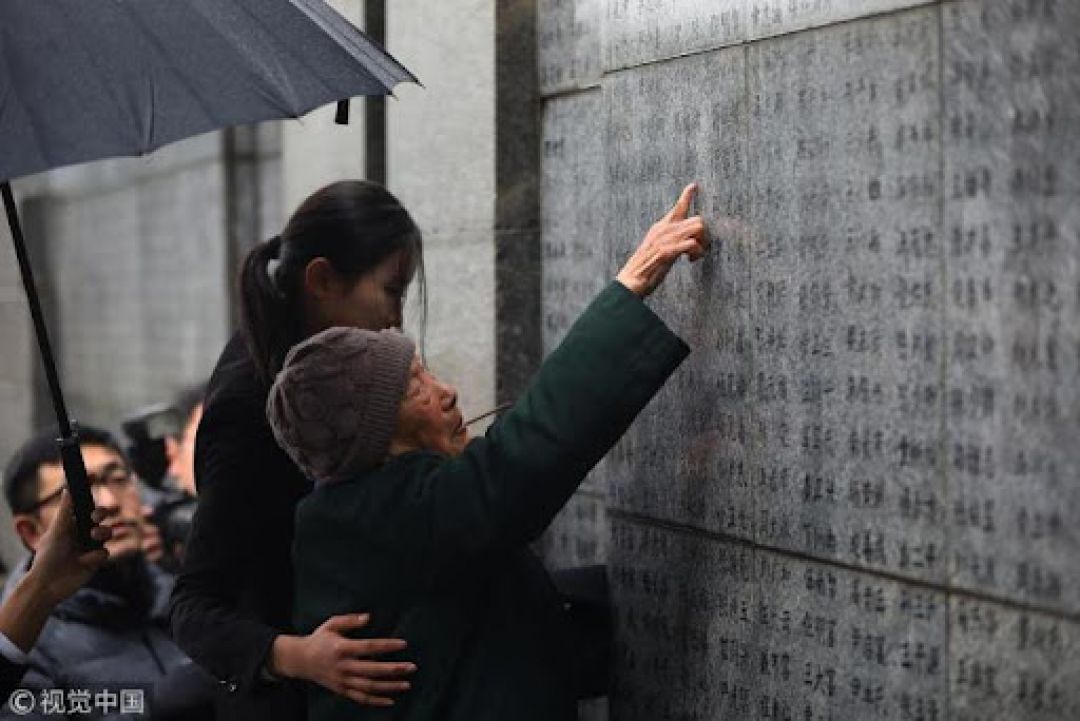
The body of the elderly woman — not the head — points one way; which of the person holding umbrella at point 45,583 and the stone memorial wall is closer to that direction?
the stone memorial wall

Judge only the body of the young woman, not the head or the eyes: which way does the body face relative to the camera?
to the viewer's right

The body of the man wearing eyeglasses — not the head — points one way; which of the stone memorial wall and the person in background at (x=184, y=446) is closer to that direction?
the stone memorial wall

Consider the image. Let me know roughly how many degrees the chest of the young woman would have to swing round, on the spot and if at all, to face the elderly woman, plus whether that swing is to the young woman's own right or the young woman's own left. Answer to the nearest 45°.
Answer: approximately 45° to the young woman's own right

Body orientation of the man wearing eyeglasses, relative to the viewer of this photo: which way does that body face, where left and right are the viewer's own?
facing the viewer and to the right of the viewer

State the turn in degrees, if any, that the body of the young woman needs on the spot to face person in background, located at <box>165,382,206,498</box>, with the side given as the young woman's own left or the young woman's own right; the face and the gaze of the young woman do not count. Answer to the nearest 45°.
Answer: approximately 90° to the young woman's own left

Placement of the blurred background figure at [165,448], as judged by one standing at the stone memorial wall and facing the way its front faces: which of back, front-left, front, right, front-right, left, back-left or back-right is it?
right

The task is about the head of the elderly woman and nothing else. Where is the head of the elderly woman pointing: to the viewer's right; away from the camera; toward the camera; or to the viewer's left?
to the viewer's right

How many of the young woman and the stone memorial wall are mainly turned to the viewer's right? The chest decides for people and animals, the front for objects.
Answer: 1

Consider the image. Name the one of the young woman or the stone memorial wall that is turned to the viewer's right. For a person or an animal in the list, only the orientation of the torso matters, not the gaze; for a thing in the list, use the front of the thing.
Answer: the young woman

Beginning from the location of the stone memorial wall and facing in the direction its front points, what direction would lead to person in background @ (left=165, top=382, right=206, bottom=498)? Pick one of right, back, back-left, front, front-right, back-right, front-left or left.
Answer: right

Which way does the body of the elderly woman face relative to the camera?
to the viewer's right

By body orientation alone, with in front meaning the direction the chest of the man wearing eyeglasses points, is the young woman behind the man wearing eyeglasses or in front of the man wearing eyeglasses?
in front

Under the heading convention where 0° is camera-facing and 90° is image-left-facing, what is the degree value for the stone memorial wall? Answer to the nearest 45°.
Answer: approximately 45°

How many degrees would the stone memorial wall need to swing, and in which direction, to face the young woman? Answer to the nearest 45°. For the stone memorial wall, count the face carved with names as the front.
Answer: approximately 45° to its right
